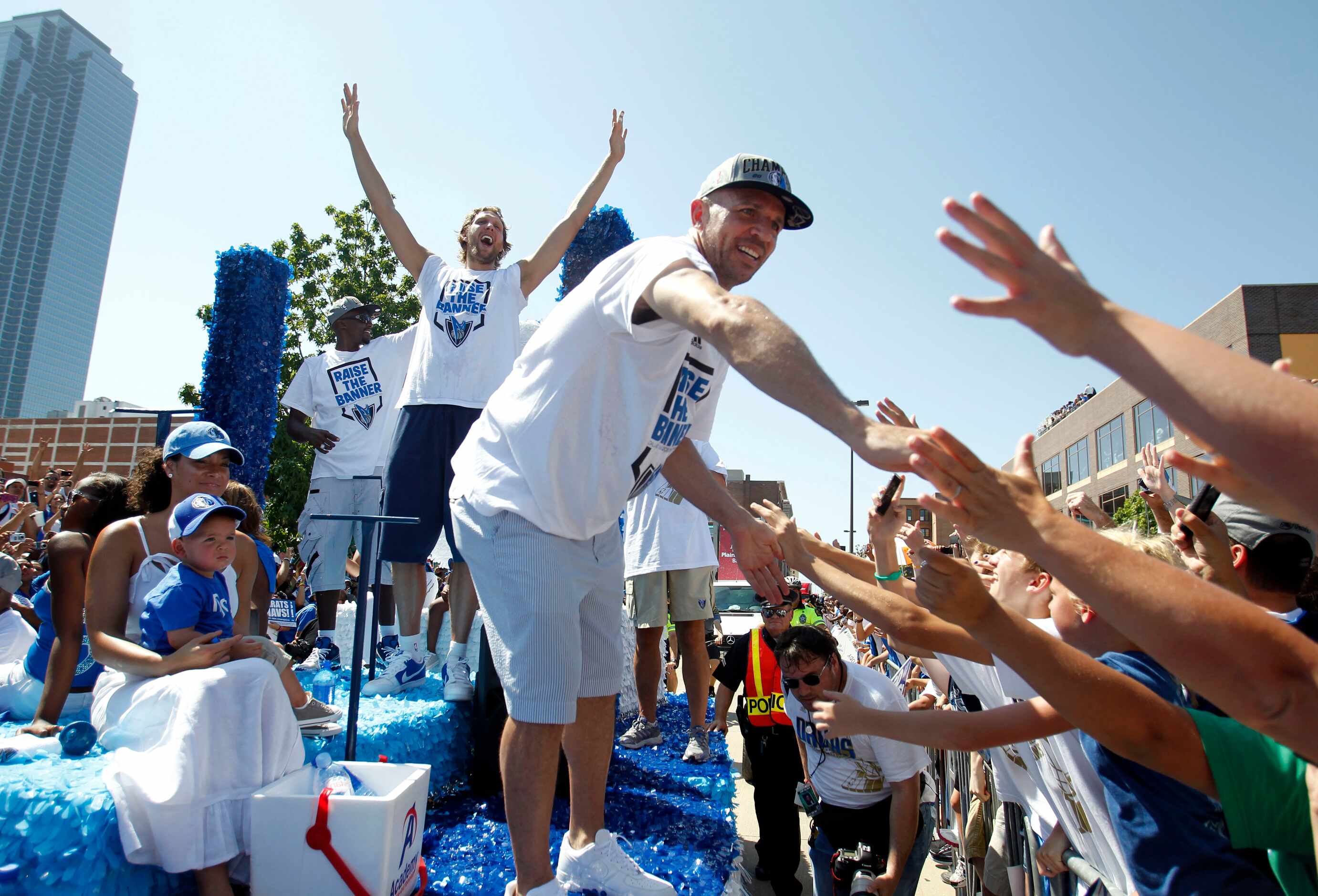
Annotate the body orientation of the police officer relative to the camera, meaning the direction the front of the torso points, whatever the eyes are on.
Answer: toward the camera

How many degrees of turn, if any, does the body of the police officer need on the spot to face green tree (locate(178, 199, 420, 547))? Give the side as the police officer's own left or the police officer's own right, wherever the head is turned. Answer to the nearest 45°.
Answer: approximately 135° to the police officer's own right

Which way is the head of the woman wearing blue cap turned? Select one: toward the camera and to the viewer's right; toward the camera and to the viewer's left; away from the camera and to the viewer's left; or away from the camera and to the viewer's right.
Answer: toward the camera and to the viewer's right

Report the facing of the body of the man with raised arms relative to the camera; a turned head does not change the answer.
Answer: toward the camera

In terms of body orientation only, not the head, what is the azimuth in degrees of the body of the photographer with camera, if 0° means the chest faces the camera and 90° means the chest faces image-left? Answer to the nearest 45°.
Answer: approximately 45°

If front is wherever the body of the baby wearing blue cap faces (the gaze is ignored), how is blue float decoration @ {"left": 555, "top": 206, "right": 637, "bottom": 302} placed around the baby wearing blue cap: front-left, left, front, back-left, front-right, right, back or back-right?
left

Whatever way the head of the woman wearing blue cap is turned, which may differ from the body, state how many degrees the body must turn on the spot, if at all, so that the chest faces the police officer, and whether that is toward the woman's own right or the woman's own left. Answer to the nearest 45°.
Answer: approximately 45° to the woman's own left

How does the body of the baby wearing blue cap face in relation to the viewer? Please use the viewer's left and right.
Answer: facing the viewer and to the right of the viewer

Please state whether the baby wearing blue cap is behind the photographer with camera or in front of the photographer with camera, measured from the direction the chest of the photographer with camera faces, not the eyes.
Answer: in front

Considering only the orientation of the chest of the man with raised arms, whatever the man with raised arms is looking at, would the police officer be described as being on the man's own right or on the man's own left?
on the man's own left

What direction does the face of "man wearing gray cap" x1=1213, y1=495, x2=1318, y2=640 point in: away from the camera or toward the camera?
away from the camera

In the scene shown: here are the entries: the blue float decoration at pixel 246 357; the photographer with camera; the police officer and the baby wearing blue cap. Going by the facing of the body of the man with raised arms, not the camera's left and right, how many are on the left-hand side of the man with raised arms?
2

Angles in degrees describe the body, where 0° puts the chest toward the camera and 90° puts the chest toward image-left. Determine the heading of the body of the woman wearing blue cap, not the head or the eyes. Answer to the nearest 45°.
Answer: approximately 315°
